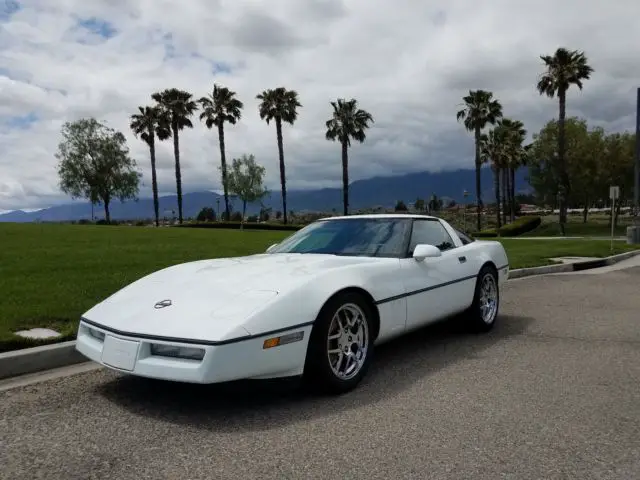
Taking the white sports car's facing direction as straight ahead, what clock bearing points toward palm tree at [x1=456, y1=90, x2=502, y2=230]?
The palm tree is roughly at 5 o'clock from the white sports car.

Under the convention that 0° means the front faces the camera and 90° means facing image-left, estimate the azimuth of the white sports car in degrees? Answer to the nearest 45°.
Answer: approximately 45°

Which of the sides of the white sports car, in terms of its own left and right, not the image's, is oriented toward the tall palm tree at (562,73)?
back
